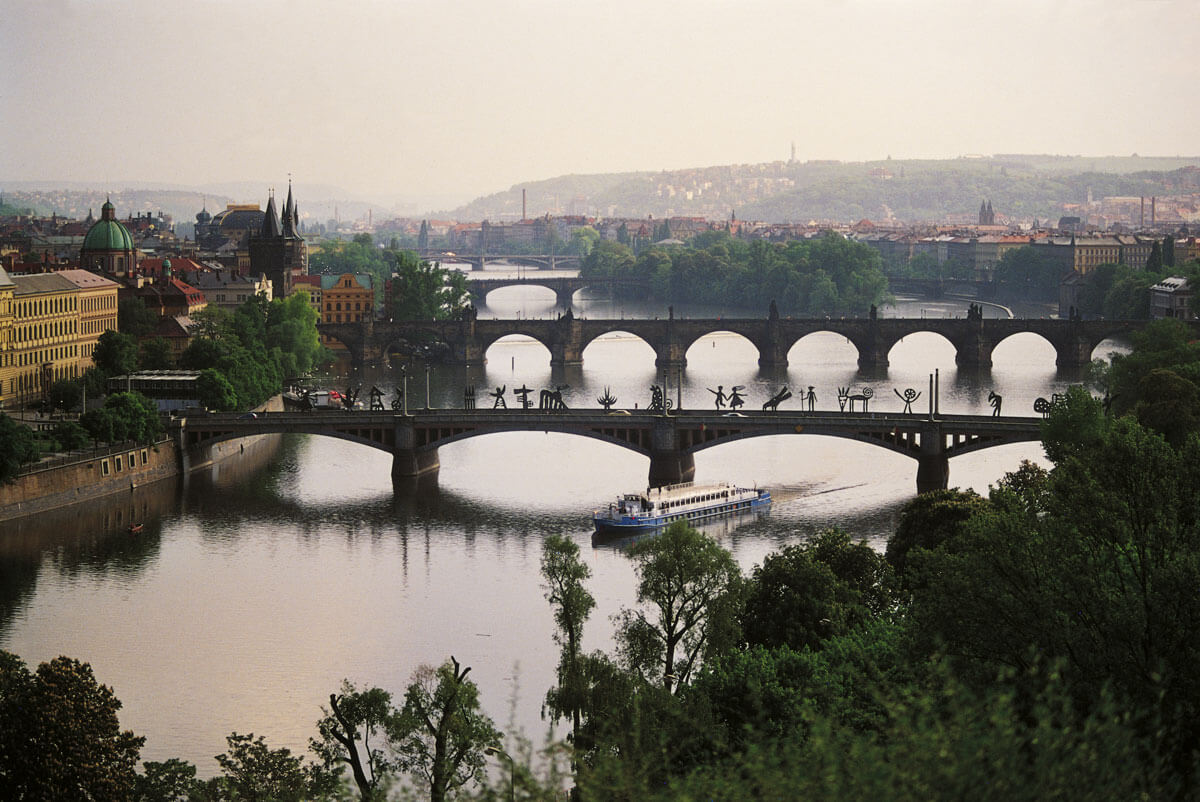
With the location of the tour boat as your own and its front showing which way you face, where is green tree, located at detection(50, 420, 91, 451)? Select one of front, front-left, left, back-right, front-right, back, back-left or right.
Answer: front-right

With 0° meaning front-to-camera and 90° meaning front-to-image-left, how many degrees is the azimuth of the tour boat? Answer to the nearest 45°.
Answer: approximately 45°

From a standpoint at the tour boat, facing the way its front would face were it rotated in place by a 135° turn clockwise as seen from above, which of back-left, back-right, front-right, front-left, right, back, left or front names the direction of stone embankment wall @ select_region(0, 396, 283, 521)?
left

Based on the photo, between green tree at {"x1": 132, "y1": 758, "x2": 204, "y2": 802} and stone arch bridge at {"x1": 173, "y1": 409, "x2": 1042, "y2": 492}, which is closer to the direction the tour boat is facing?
the green tree

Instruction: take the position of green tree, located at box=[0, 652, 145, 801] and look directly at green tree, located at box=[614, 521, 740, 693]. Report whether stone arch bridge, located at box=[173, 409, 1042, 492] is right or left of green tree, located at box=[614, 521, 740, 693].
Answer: left

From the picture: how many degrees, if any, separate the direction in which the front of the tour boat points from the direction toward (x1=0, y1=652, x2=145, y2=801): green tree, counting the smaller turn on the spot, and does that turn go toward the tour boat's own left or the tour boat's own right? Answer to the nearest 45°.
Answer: approximately 45° to the tour boat's own left

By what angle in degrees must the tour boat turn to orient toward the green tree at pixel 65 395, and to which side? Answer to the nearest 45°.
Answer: approximately 90° to its right

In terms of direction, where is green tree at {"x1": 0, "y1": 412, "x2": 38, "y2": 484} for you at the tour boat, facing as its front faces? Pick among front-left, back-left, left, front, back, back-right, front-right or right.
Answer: front-right

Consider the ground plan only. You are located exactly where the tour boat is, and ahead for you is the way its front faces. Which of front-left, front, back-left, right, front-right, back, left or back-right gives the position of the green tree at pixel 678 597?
front-left

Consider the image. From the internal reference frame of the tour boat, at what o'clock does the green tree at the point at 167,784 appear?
The green tree is roughly at 11 o'clock from the tour boat.

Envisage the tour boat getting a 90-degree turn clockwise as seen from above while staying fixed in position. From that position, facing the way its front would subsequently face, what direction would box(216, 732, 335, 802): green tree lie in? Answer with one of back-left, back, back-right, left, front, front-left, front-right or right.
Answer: back-left
